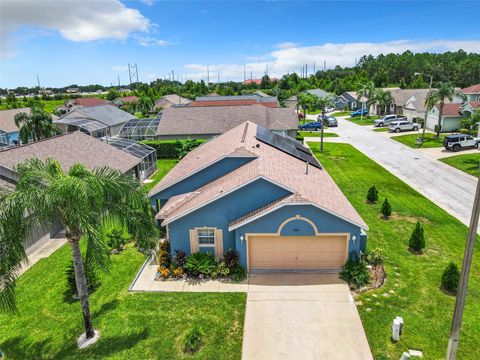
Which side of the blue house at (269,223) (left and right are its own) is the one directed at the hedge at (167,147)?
back

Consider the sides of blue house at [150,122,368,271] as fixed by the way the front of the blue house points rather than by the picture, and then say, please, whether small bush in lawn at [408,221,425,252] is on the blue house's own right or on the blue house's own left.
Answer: on the blue house's own left

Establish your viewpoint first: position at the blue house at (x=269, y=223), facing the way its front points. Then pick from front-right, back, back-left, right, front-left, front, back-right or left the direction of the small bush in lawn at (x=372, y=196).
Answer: back-left

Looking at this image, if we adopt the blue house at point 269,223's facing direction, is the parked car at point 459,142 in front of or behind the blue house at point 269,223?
behind

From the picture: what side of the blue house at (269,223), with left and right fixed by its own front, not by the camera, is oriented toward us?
front

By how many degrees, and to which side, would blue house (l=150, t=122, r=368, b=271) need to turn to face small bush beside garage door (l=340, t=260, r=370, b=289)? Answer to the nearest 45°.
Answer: approximately 90° to its left

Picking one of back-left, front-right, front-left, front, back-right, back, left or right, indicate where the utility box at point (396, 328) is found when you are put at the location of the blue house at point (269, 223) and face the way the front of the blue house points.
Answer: front-left

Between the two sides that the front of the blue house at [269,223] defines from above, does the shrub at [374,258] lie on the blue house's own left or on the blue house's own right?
on the blue house's own left

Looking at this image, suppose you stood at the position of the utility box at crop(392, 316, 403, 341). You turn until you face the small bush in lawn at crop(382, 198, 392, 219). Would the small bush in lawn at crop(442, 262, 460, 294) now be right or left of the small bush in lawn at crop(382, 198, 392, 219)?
right

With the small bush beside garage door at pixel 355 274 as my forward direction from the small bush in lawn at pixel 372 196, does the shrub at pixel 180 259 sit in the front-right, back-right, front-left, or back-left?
front-right

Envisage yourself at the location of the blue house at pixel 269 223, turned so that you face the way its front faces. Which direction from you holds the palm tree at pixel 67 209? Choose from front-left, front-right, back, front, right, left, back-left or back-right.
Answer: front-right

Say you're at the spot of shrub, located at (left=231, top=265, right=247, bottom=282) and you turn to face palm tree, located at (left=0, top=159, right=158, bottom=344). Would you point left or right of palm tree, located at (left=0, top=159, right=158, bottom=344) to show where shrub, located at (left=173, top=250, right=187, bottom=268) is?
right

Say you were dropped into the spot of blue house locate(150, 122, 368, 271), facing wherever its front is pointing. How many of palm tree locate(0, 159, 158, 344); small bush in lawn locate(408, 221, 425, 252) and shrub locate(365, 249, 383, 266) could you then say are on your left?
2

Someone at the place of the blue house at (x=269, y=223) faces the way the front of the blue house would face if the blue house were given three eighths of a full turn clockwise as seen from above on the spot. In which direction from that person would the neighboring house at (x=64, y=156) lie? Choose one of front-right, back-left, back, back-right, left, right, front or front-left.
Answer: front

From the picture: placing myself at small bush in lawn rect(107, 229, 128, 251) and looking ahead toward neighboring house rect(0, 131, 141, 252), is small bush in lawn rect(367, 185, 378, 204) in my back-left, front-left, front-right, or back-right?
back-right

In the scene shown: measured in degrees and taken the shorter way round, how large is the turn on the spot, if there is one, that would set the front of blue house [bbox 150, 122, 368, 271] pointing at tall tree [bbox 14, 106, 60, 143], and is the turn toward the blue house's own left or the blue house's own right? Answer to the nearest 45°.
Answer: approximately 135° to the blue house's own right
